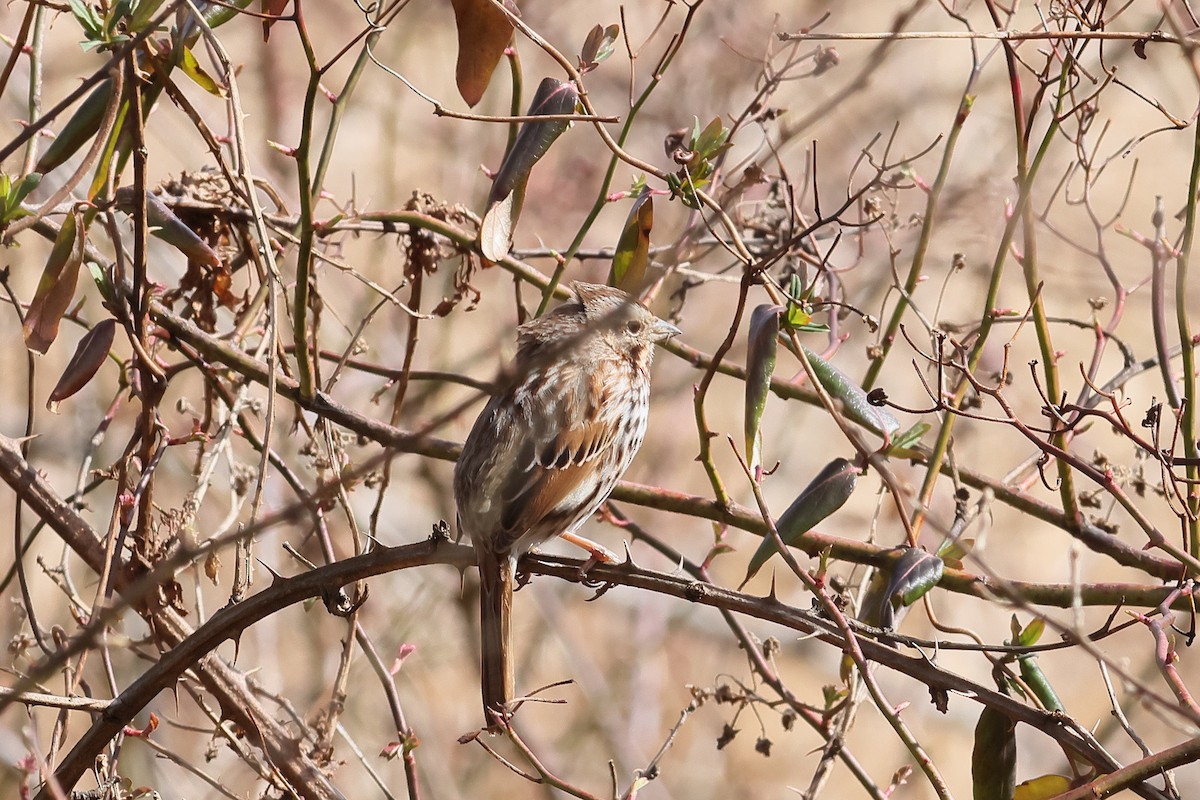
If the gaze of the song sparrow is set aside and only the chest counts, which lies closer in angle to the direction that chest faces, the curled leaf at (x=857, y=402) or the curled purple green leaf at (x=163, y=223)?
the curled leaf at (x=857, y=402)

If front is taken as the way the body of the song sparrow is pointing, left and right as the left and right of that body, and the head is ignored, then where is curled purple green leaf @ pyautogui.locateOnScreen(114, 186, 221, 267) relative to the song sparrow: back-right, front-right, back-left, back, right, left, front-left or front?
back-right

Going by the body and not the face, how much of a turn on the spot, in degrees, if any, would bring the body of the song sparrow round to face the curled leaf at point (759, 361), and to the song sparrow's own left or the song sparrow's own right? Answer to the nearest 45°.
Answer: approximately 45° to the song sparrow's own right

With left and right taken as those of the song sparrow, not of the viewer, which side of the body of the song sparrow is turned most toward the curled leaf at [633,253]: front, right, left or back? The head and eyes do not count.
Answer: front

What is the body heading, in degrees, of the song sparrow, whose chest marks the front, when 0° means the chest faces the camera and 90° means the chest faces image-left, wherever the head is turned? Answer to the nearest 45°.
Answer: approximately 270°
